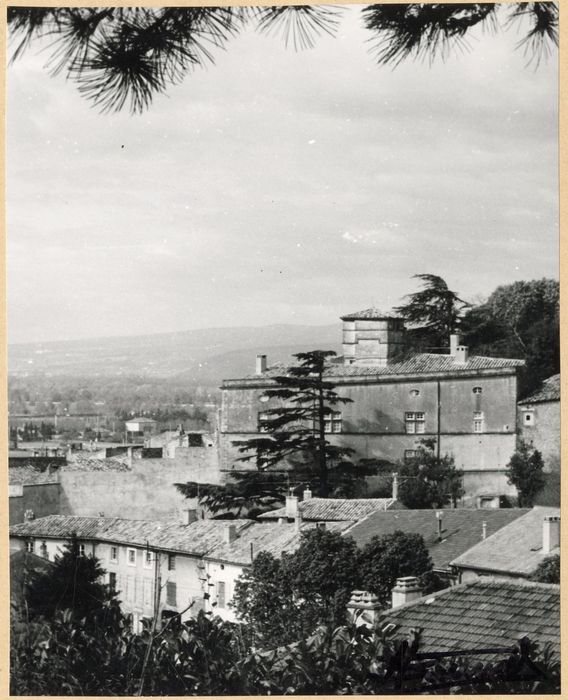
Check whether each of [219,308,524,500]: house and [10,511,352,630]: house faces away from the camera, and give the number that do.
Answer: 0

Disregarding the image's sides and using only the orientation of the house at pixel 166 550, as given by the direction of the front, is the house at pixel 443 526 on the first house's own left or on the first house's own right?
on the first house's own left

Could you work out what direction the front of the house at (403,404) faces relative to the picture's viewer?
facing the viewer

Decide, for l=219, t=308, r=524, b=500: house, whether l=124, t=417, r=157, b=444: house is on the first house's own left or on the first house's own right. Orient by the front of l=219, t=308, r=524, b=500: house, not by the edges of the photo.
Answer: on the first house's own right

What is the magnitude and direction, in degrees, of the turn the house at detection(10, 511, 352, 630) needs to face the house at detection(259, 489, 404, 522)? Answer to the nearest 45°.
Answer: approximately 135° to its left

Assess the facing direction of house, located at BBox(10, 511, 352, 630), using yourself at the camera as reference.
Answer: facing the viewer and to the left of the viewer

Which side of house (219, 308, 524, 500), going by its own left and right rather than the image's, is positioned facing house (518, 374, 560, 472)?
left

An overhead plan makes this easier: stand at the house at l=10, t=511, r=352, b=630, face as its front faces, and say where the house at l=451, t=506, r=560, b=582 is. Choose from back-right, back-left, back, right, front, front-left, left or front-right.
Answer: back-left
